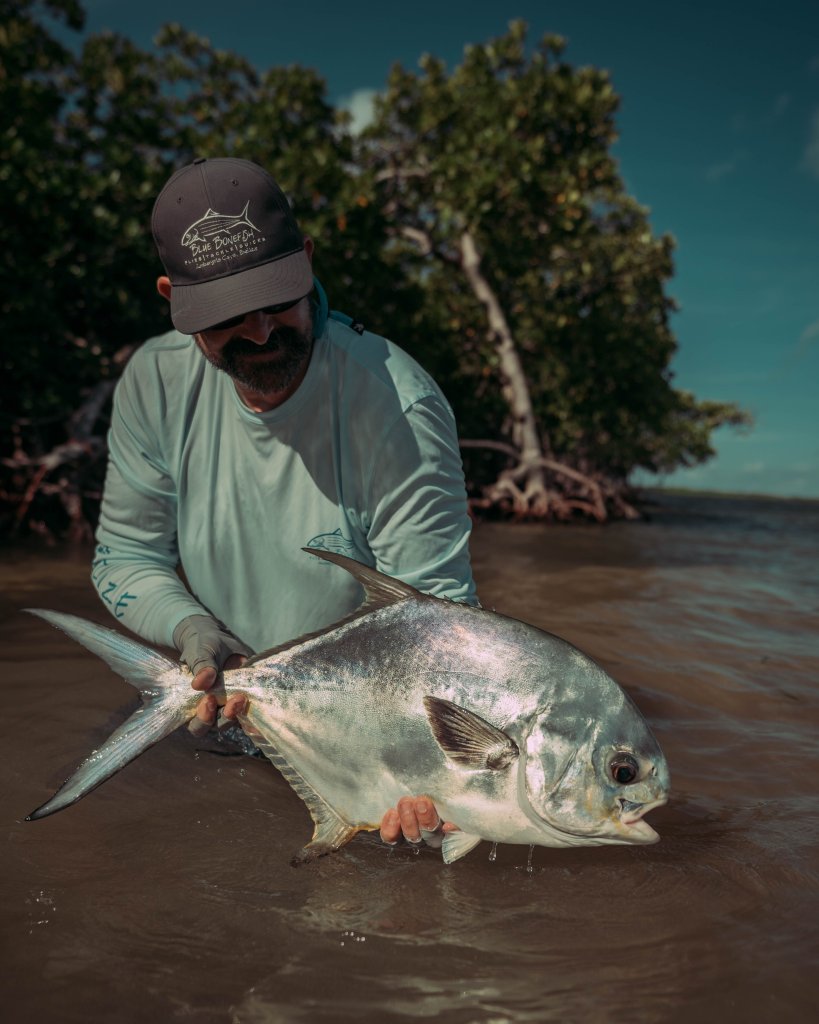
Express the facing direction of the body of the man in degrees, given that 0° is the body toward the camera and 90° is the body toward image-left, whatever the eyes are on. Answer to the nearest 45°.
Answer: approximately 0°

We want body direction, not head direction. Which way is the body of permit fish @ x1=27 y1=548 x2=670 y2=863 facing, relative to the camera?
to the viewer's right

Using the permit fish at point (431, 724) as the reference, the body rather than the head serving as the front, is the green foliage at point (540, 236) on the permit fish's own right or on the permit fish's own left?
on the permit fish's own left

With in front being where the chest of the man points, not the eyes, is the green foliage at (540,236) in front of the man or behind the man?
behind
